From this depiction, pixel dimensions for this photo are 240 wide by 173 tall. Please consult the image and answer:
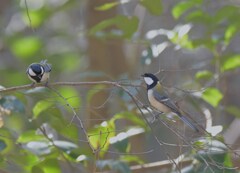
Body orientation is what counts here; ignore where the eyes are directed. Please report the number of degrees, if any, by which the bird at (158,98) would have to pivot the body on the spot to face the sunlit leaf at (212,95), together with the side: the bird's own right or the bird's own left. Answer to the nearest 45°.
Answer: approximately 135° to the bird's own right

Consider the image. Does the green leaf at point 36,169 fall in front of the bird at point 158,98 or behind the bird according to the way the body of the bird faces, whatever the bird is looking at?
in front

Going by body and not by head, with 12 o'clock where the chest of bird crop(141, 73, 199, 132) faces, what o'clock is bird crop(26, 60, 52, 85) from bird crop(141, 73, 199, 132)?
bird crop(26, 60, 52, 85) is roughly at 11 o'clock from bird crop(141, 73, 199, 132).

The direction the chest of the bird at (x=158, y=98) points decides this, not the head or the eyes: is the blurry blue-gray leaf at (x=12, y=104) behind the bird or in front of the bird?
in front

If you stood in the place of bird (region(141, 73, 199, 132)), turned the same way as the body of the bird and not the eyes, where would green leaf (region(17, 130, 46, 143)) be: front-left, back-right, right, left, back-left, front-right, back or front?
front

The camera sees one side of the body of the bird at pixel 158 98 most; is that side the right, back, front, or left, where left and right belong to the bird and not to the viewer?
left

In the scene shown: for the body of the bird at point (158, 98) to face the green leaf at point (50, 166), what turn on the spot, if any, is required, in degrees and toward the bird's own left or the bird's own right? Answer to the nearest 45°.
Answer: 0° — it already faces it

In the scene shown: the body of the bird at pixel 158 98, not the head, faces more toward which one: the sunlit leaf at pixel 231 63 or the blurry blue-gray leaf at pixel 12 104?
the blurry blue-gray leaf

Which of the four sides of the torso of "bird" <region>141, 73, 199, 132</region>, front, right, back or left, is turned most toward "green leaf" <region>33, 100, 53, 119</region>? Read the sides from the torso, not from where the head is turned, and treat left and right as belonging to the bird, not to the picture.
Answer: front

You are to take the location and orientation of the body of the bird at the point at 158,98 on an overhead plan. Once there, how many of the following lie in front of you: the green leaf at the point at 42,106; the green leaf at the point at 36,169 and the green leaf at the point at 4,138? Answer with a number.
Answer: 3
